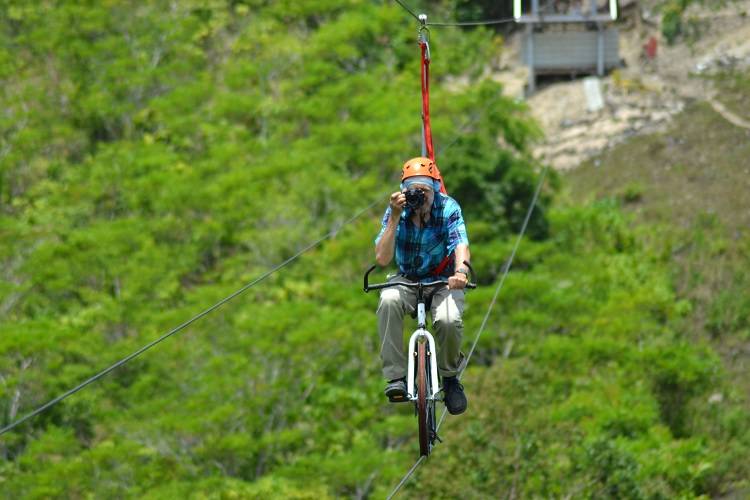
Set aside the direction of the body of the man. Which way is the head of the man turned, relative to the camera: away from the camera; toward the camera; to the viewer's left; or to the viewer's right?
toward the camera

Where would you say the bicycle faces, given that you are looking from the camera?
facing the viewer

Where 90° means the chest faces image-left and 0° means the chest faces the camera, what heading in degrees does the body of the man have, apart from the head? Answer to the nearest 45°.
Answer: approximately 0°
